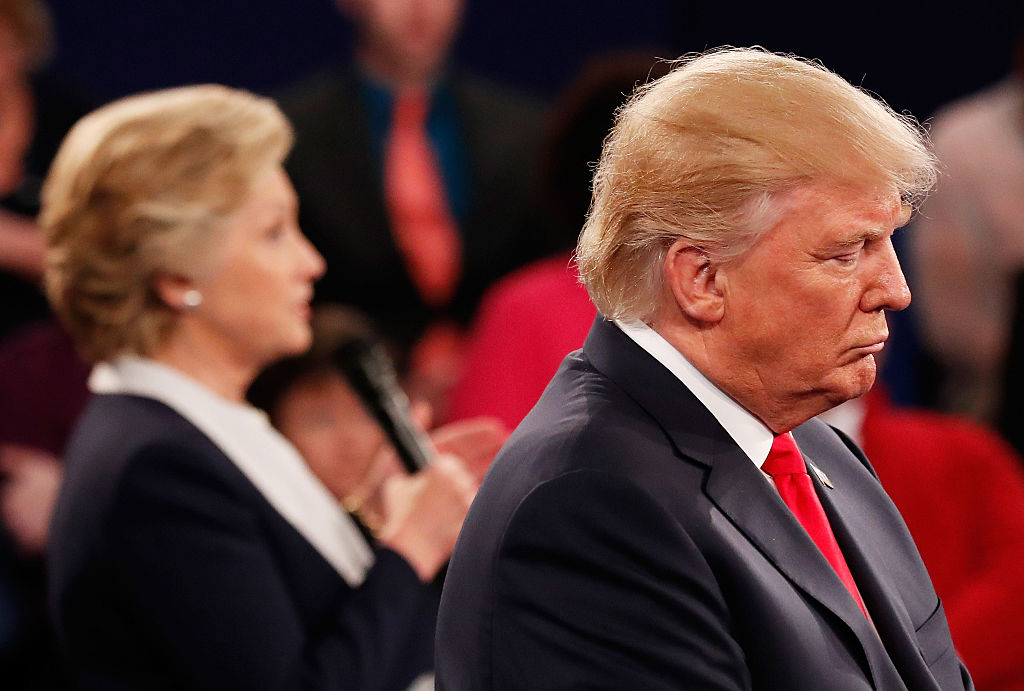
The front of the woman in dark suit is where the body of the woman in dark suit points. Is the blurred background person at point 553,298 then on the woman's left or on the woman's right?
on the woman's left

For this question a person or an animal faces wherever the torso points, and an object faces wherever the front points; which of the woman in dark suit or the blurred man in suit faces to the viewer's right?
the woman in dark suit

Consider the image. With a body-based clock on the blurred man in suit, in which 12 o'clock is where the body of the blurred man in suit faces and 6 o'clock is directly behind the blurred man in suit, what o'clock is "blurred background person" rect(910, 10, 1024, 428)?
The blurred background person is roughly at 9 o'clock from the blurred man in suit.

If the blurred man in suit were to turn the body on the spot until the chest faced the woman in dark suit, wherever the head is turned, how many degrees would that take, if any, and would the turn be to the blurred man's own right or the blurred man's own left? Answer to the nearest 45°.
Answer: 0° — they already face them

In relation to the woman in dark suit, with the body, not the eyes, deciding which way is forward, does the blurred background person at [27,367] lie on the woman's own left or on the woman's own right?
on the woman's own left

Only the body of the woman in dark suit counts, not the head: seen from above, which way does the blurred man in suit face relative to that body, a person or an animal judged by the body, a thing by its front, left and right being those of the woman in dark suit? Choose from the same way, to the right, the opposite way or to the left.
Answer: to the right

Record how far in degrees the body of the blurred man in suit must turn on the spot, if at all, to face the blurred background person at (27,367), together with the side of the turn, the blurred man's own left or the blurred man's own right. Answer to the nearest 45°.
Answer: approximately 45° to the blurred man's own right

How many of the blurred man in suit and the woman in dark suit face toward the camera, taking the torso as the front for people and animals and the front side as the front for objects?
1

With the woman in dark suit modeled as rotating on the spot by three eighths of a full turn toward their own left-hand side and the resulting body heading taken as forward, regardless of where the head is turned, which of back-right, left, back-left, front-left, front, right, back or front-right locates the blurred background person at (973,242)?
right

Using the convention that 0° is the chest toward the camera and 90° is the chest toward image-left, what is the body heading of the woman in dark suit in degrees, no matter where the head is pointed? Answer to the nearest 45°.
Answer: approximately 270°

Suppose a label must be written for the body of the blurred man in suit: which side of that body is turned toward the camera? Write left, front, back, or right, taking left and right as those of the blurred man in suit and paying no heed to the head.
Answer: front

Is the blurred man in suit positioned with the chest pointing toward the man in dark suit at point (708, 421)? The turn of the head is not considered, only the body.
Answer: yes

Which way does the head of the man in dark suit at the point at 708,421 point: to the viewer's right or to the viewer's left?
to the viewer's right

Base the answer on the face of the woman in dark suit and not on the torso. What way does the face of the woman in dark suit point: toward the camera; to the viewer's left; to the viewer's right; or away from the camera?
to the viewer's right
